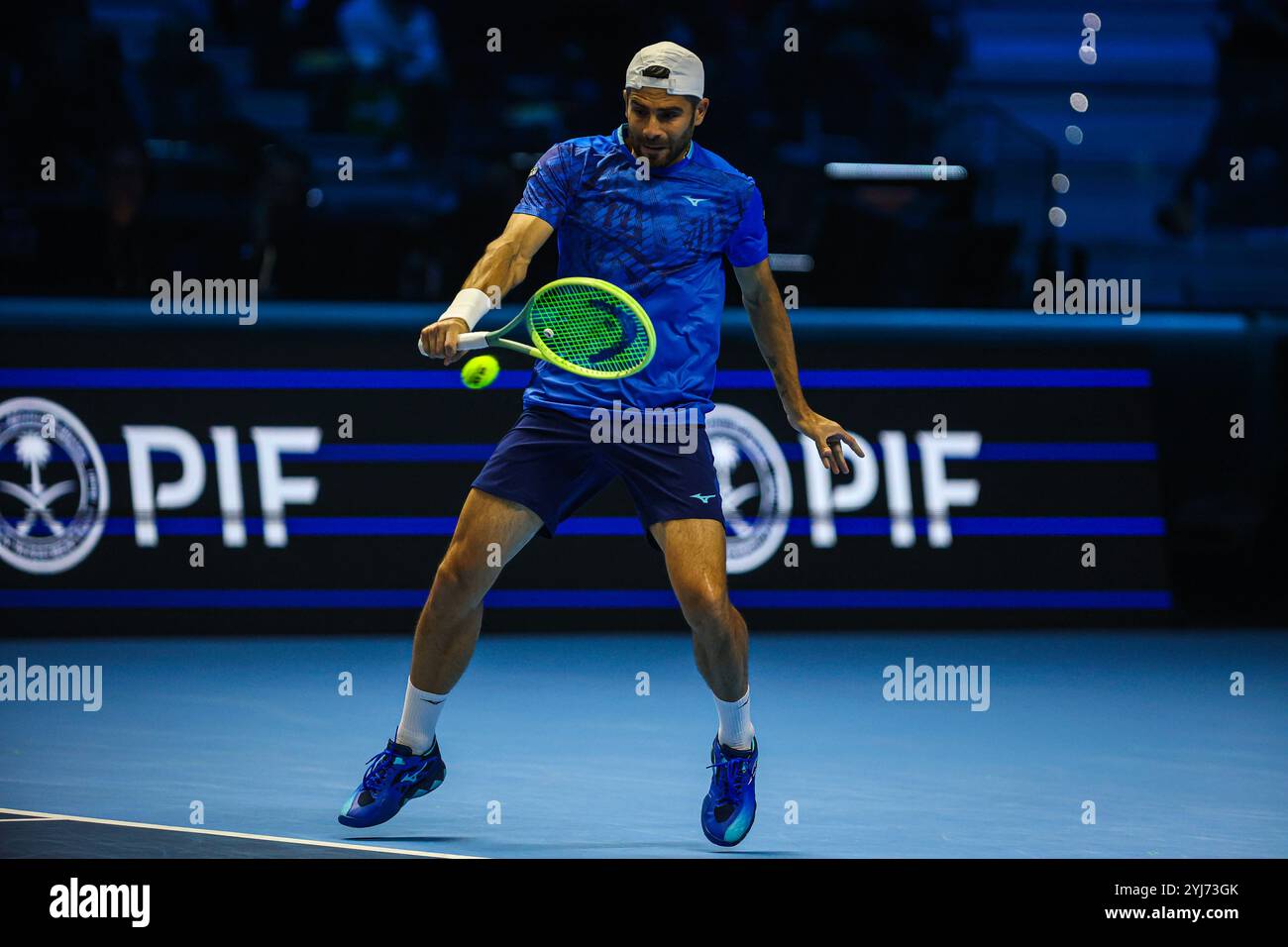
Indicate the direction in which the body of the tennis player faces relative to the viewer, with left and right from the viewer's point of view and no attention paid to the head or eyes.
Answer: facing the viewer

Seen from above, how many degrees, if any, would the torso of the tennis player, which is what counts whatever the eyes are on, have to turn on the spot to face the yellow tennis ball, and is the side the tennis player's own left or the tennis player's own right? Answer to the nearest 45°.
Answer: approximately 45° to the tennis player's own right
